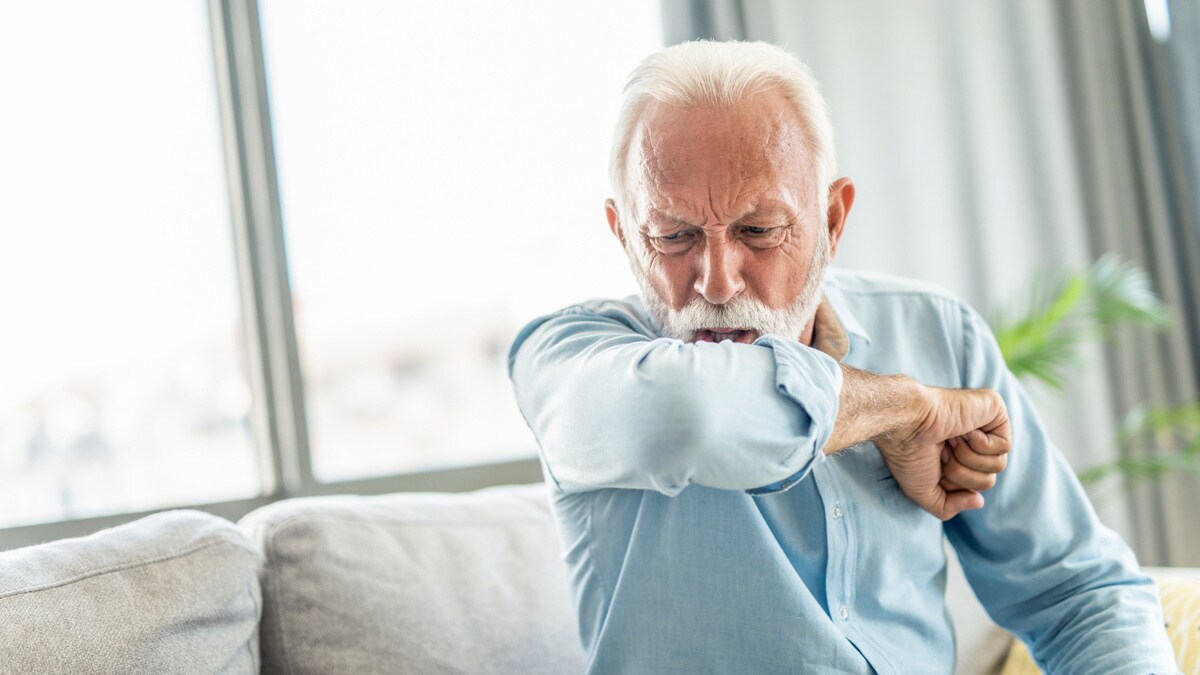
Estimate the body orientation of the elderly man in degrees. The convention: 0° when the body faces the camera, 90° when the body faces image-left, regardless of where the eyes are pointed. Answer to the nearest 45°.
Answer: approximately 0°

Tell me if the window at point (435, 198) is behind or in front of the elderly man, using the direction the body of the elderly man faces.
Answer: behind

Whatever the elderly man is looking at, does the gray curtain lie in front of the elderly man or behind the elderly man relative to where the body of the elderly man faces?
behind
